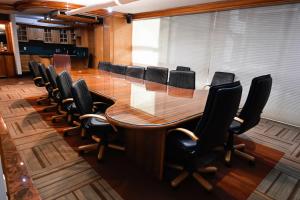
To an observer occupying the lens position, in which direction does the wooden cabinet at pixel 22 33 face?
facing the viewer

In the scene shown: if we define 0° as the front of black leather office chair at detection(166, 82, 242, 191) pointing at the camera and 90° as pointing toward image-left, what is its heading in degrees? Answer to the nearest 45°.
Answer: approximately 135°

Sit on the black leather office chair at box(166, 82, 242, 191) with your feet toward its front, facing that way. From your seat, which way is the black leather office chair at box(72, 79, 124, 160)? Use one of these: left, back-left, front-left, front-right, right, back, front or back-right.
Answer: front-left

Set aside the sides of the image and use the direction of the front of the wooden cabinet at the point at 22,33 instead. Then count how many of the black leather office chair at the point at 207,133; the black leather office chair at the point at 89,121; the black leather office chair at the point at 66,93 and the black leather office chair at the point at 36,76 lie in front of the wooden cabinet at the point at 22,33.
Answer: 4

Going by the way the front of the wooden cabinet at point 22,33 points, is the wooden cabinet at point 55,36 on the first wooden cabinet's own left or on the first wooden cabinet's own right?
on the first wooden cabinet's own left

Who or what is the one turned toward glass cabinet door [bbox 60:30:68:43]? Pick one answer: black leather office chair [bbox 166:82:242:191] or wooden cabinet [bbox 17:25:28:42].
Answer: the black leather office chair

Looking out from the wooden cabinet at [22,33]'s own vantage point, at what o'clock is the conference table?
The conference table is roughly at 12 o'clock from the wooden cabinet.

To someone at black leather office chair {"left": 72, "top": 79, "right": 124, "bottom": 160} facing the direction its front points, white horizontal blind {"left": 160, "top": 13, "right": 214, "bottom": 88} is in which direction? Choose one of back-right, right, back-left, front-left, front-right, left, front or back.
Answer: left

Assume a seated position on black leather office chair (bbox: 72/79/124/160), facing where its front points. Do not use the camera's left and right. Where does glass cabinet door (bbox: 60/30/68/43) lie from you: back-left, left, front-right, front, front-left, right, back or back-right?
back-left

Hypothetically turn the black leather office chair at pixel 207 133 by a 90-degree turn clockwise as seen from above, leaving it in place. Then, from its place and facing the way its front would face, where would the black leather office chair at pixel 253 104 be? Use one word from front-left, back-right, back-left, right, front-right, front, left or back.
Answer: front

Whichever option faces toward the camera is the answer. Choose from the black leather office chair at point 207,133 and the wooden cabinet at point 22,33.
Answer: the wooden cabinet

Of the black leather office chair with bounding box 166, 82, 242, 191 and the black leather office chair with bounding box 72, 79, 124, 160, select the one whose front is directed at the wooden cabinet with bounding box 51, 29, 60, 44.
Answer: the black leather office chair with bounding box 166, 82, 242, 191

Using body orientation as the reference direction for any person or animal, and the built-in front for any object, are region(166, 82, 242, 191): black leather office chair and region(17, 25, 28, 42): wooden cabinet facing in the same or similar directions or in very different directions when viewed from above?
very different directions

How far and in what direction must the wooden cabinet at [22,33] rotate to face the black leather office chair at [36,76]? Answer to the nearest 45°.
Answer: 0° — it already faces it

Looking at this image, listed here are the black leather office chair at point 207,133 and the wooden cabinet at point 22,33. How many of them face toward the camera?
1

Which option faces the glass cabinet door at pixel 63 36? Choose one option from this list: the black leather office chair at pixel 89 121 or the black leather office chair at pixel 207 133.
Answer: the black leather office chair at pixel 207 133
